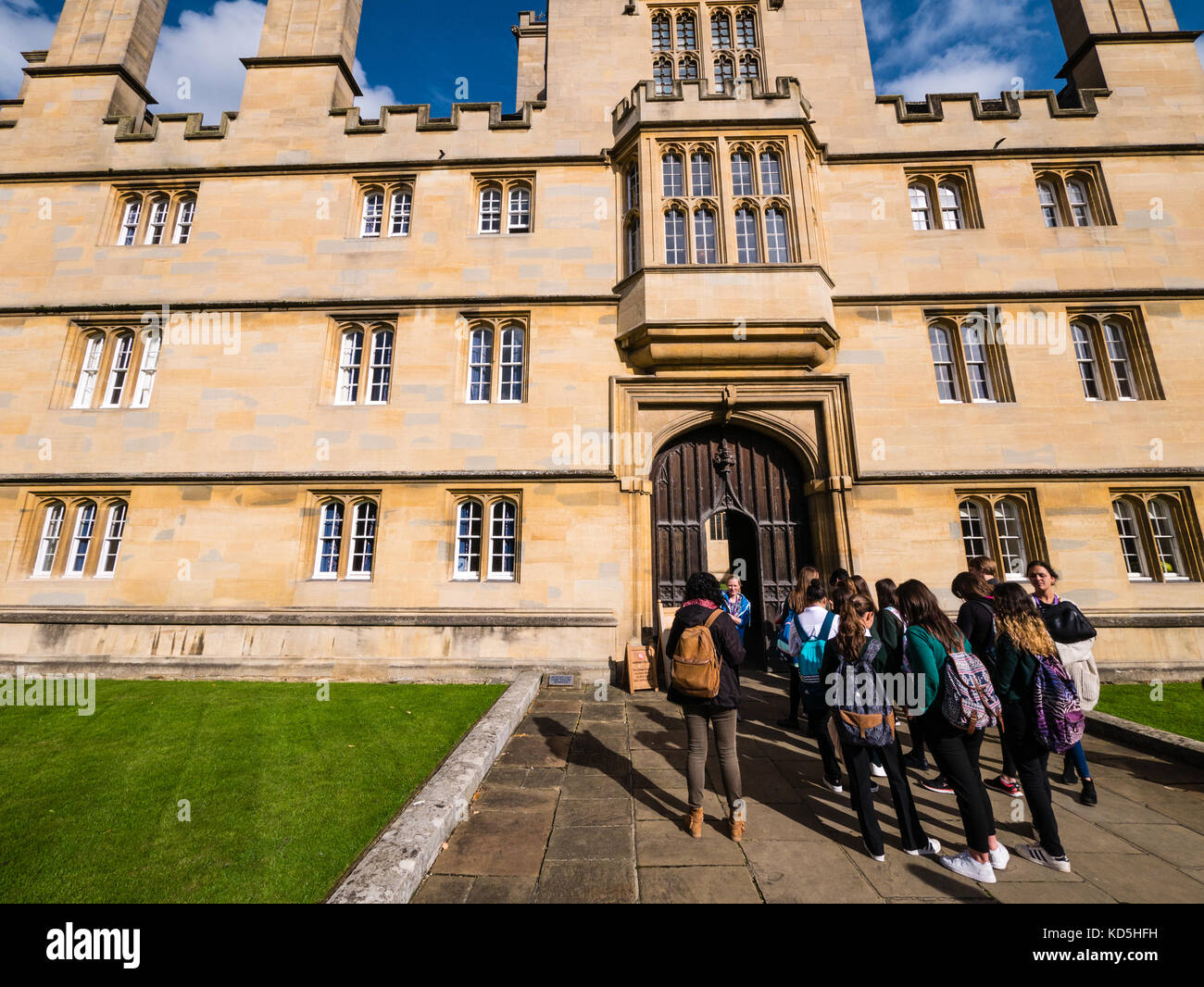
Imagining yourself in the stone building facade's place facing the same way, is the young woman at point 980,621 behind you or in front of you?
in front

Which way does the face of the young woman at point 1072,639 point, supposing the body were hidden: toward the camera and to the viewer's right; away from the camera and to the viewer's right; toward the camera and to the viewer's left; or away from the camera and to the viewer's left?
toward the camera and to the viewer's left

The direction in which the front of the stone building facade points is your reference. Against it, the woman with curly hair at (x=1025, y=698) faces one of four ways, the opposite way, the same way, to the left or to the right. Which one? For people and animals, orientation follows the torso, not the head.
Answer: the opposite way

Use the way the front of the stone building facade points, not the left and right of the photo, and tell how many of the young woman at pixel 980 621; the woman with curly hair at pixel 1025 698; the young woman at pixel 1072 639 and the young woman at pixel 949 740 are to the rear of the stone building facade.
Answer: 0

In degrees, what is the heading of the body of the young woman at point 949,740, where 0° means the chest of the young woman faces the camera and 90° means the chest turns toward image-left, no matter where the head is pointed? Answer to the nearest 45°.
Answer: approximately 135°

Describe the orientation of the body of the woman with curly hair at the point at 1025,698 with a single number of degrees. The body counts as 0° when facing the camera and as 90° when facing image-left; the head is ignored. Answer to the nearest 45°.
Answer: approximately 135°

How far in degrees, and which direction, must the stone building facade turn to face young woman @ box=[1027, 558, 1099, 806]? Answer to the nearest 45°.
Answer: approximately 45° to its left

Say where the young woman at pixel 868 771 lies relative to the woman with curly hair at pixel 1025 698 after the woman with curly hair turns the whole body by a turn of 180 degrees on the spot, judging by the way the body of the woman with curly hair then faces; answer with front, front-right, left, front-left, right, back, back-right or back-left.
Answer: right

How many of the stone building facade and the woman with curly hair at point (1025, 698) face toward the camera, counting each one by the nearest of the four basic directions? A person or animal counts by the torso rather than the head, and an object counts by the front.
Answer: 1

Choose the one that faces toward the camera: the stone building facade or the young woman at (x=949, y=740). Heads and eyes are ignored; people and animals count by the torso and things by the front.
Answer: the stone building facade

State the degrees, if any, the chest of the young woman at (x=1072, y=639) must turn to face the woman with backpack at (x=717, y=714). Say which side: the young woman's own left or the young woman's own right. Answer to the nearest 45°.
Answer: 0° — they already face them

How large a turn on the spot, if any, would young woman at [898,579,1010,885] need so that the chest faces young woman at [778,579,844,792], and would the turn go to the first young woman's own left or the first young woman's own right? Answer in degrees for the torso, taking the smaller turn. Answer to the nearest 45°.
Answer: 0° — they already face them

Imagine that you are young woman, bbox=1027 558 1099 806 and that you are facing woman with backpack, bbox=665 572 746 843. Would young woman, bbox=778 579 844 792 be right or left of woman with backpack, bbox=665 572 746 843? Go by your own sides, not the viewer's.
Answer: right

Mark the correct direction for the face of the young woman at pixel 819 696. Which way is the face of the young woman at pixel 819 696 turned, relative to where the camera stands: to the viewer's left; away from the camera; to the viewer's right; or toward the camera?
away from the camera

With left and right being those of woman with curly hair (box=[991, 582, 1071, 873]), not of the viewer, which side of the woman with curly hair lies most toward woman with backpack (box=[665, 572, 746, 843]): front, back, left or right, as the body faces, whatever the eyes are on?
left

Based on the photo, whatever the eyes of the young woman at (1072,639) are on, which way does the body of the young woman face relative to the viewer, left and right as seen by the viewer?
facing the viewer and to the left of the viewer

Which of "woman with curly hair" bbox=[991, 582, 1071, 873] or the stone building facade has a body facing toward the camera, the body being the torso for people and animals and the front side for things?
the stone building facade

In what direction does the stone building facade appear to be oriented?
toward the camera

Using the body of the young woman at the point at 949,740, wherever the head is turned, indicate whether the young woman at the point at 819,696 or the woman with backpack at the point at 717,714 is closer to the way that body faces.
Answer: the young woman

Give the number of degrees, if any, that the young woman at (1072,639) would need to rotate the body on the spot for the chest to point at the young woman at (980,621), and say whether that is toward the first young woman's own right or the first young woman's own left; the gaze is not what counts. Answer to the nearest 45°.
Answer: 0° — they already face them
